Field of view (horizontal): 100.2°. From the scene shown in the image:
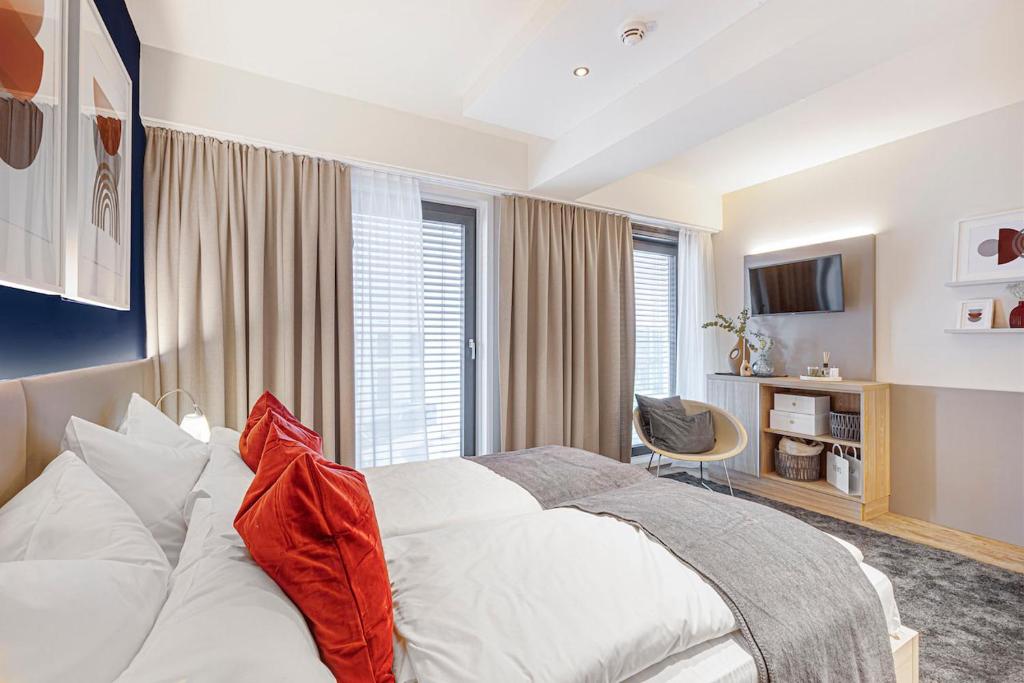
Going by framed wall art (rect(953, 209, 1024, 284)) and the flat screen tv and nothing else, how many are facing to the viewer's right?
0

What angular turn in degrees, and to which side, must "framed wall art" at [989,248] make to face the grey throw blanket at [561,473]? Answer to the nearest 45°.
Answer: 0° — it already faces it

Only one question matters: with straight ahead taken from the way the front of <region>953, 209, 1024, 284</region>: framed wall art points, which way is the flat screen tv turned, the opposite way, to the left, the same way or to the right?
the same way

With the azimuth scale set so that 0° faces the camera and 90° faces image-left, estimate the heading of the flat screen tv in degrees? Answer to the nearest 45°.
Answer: approximately 45°

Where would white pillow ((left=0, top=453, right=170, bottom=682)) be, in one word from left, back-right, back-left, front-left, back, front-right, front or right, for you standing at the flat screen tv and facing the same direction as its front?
front-left

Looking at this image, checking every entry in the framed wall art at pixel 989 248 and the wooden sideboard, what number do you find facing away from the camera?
0

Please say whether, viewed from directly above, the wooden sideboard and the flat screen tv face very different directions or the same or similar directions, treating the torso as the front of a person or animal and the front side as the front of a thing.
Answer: same or similar directions

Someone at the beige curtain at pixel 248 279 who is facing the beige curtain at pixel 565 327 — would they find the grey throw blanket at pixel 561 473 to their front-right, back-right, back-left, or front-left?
front-right

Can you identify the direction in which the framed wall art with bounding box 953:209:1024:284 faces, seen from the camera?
facing the viewer and to the left of the viewer

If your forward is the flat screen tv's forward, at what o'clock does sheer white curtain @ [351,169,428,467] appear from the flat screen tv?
The sheer white curtain is roughly at 12 o'clock from the flat screen tv.

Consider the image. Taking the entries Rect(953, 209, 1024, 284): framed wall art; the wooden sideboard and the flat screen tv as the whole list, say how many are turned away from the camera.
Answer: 0

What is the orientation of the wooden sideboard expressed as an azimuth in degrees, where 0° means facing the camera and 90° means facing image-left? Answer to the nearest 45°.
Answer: approximately 45°

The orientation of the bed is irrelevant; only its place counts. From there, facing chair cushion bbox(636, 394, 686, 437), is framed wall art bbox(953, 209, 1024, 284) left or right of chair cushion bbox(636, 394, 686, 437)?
right

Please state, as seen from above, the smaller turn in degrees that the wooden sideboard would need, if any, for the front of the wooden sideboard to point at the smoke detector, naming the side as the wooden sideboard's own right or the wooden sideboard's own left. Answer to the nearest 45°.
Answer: approximately 45° to the wooden sideboard's own left

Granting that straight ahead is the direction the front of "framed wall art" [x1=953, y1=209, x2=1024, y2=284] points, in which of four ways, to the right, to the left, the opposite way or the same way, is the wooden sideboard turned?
the same way

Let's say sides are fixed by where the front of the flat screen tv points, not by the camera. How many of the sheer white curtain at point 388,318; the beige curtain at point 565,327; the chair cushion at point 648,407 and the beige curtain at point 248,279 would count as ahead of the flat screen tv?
4

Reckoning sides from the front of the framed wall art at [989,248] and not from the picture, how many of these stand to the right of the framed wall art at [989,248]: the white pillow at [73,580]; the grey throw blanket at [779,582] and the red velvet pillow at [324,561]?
0
